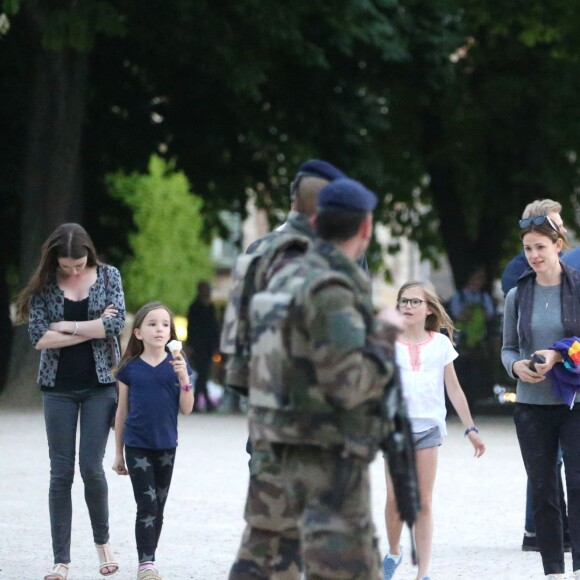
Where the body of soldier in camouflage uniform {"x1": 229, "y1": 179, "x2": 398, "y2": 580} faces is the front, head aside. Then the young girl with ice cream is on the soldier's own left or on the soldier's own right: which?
on the soldier's own left

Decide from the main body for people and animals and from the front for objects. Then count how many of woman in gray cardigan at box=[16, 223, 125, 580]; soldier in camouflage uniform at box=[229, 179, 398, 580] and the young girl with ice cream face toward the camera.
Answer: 2

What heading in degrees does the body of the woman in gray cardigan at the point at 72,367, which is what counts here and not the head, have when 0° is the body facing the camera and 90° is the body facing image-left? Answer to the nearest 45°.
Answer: approximately 0°

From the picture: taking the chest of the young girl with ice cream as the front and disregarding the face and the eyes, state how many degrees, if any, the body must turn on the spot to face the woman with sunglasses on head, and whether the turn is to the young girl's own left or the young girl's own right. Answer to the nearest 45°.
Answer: approximately 90° to the young girl's own left

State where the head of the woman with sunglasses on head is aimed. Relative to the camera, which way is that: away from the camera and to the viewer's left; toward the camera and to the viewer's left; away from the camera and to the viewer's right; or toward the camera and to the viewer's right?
toward the camera and to the viewer's left

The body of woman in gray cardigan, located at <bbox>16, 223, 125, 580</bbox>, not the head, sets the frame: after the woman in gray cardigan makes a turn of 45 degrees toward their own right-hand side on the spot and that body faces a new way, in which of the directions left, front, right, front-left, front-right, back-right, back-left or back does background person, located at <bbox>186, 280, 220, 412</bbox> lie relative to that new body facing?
back-right

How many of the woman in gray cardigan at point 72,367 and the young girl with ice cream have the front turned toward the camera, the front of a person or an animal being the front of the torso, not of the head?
2

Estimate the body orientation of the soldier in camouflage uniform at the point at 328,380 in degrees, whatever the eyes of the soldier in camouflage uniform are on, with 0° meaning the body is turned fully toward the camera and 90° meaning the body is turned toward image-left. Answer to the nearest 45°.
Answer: approximately 225°

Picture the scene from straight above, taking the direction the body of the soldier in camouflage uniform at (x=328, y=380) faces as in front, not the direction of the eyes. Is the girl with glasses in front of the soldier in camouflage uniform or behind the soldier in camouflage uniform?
in front

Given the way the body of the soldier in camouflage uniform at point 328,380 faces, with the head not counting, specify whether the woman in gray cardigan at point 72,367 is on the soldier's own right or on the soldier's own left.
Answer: on the soldier's own left

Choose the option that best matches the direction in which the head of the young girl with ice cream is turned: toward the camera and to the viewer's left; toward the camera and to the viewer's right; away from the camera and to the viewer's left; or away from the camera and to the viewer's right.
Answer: toward the camera and to the viewer's right
